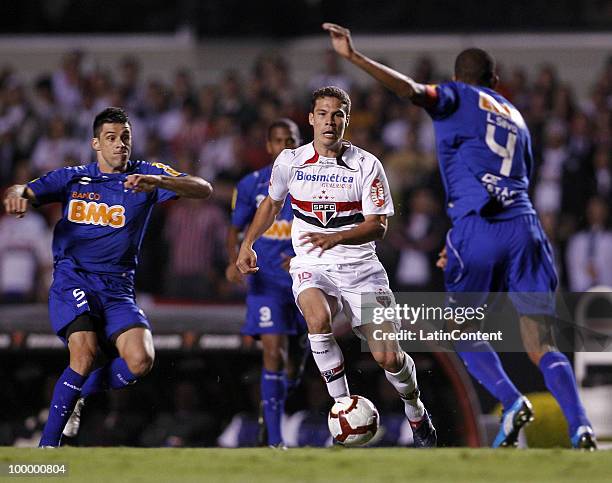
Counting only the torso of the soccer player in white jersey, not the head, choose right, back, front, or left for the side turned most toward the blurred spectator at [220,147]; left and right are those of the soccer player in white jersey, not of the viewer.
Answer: back

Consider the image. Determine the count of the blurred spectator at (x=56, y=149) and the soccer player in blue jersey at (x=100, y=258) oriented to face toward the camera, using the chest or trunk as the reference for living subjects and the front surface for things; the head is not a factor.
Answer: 2

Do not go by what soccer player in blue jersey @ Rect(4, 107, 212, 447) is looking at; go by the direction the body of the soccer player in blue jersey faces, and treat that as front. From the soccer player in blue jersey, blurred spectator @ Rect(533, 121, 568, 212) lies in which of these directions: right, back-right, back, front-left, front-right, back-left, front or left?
back-left

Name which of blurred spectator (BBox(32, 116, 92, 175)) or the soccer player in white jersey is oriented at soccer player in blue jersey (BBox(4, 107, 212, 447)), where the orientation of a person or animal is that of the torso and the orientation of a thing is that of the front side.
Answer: the blurred spectator

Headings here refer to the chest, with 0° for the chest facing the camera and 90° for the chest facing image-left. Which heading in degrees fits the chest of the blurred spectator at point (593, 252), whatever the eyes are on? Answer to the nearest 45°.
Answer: approximately 0°

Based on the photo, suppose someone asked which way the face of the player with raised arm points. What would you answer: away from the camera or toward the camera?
away from the camera

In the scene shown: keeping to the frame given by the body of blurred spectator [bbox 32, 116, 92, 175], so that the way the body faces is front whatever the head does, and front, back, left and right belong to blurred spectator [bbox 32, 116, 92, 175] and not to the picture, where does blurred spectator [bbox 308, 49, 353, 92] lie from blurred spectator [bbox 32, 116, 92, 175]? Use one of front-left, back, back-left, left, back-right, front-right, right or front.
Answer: left

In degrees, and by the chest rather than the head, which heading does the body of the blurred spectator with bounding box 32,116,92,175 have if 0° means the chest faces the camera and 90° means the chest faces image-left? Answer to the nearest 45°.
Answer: approximately 0°
